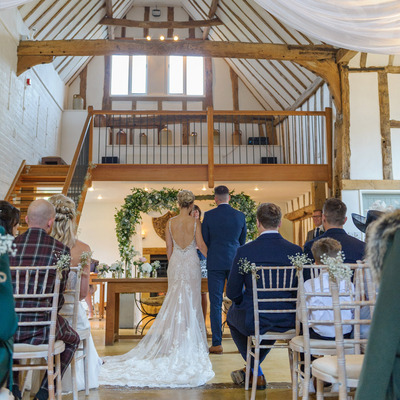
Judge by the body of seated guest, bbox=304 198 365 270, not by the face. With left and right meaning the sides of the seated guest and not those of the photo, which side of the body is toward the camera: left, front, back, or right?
back

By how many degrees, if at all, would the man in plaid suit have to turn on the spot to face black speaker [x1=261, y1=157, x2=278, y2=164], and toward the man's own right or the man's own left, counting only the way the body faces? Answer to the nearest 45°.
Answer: approximately 45° to the man's own right

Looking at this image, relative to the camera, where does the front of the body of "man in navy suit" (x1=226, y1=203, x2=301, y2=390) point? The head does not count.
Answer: away from the camera

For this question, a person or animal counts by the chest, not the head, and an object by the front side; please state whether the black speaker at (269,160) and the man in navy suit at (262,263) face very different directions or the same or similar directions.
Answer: very different directions

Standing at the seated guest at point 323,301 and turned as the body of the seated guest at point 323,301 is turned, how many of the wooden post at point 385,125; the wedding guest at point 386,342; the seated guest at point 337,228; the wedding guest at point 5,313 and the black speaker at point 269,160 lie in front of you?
3

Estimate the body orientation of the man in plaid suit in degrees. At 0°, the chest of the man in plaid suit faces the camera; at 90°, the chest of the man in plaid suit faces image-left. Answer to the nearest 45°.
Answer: approximately 180°

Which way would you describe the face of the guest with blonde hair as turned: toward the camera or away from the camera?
away from the camera

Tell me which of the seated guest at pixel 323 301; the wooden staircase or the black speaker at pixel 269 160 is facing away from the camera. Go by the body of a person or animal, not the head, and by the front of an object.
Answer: the seated guest

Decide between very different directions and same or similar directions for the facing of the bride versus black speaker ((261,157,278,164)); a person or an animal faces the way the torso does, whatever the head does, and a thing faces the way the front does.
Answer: very different directions

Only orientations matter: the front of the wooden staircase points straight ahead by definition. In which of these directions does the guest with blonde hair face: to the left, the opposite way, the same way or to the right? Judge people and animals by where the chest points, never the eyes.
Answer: the opposite way
